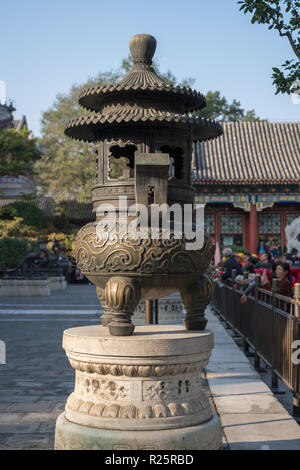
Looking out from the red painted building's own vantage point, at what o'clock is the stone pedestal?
The stone pedestal is roughly at 12 o'clock from the red painted building.

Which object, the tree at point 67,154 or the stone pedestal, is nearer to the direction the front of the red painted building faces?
the stone pedestal

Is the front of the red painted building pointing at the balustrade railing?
yes

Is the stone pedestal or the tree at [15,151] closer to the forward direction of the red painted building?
the stone pedestal

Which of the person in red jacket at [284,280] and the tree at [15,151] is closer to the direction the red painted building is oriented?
the person in red jacket

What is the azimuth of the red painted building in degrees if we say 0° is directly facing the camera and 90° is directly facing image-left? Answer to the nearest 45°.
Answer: approximately 0°

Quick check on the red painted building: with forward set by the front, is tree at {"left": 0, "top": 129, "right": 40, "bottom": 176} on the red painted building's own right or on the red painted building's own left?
on the red painted building's own right

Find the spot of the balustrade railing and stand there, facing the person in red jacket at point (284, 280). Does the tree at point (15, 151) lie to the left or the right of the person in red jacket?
left

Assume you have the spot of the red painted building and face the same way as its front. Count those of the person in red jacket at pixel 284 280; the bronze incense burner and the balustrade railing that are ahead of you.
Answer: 3

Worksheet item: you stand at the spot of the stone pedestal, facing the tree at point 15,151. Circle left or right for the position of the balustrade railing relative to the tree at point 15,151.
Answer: right

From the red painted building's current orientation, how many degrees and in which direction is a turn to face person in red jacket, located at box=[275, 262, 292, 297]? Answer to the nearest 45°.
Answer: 0° — it already faces them

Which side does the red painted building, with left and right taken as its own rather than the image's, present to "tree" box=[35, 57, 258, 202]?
right
